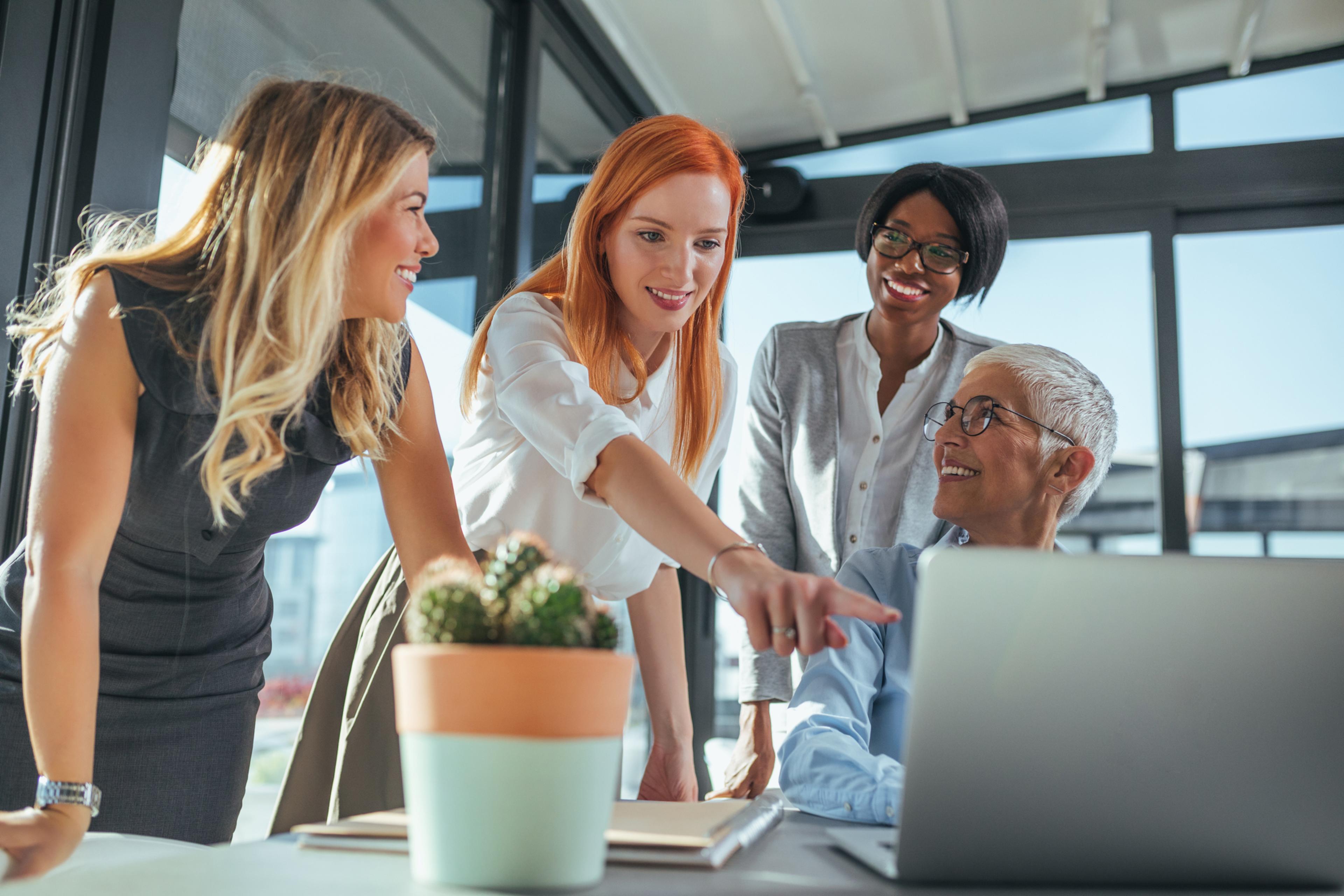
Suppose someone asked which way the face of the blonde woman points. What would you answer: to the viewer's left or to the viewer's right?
to the viewer's right

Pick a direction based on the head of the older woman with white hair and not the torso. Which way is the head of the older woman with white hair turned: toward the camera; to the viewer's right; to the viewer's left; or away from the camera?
to the viewer's left

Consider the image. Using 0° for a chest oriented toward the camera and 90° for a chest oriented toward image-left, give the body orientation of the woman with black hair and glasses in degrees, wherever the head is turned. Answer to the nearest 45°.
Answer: approximately 0°

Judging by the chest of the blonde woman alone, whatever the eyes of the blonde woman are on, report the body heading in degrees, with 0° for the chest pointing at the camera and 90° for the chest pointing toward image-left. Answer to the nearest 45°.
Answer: approximately 315°

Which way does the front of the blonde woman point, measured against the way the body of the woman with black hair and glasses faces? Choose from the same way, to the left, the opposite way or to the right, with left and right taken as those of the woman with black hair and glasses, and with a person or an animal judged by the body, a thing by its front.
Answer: to the left

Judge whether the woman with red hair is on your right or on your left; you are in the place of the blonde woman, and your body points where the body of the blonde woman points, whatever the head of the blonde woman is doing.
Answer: on your left
